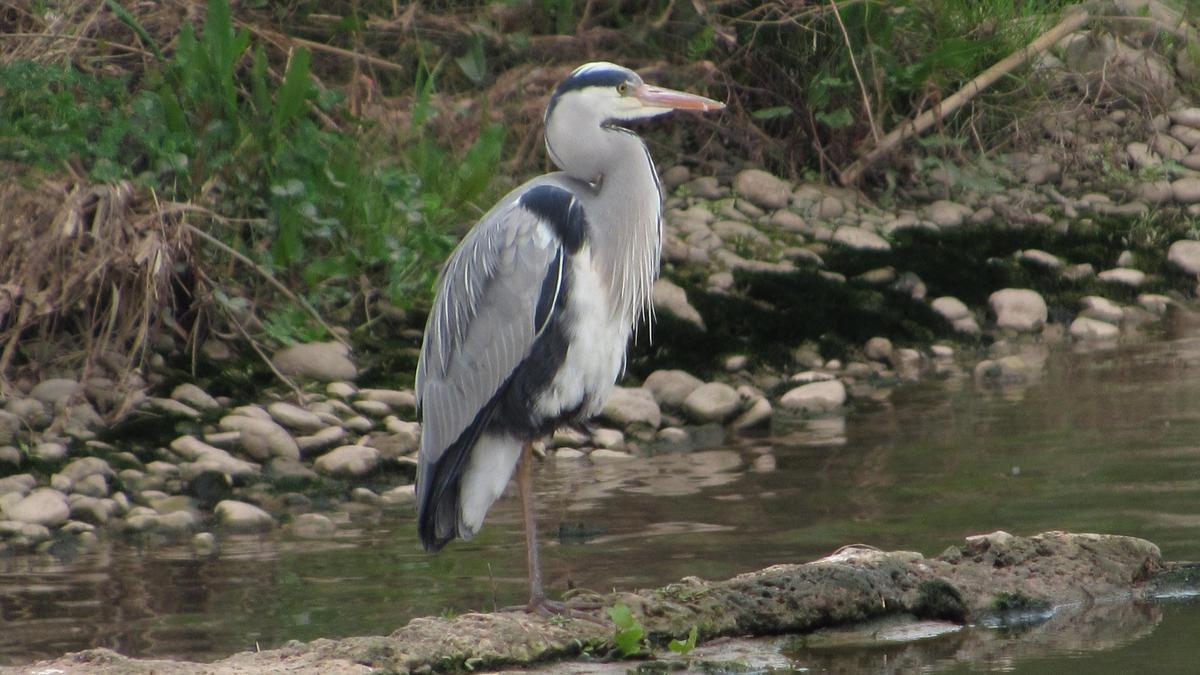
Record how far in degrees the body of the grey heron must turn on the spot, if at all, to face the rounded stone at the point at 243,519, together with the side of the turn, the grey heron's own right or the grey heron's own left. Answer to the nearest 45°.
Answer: approximately 135° to the grey heron's own left

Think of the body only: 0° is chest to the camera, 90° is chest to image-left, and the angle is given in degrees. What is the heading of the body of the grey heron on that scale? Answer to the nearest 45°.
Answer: approximately 270°

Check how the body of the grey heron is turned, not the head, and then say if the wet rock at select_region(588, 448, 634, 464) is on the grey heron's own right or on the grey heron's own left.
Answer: on the grey heron's own left

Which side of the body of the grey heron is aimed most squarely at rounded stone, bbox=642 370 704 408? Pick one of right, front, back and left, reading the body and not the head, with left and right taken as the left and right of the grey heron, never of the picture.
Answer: left

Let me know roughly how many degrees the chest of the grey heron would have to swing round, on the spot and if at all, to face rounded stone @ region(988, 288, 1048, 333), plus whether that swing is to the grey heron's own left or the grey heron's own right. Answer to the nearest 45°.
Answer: approximately 45° to the grey heron's own left

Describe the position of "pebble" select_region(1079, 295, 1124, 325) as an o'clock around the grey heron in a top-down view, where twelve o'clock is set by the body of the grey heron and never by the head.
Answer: The pebble is roughly at 10 o'clock from the grey heron.

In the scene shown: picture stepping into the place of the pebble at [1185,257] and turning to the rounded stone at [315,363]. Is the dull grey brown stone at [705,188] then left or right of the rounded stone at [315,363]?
right

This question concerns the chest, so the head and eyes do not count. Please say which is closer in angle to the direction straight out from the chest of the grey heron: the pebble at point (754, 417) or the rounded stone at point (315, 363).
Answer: the pebble

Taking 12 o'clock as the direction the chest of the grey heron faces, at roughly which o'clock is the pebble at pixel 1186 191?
The pebble is roughly at 10 o'clock from the grey heron.

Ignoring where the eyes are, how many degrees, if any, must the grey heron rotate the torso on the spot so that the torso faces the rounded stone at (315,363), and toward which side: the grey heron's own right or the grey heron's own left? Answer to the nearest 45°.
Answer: approximately 90° to the grey heron's own left

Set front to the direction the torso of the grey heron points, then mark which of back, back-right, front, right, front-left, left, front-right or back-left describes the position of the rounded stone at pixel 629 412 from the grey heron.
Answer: left

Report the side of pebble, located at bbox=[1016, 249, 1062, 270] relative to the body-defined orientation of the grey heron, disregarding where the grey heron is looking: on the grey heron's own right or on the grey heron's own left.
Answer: on the grey heron's own left

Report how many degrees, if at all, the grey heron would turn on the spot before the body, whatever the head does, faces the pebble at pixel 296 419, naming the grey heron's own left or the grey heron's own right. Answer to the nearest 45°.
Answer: approximately 135° to the grey heron's own left

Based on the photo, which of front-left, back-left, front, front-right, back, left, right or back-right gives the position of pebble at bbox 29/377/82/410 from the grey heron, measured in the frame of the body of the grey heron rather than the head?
back-left

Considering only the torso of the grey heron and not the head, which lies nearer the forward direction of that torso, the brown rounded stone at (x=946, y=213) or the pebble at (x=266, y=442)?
the brown rounded stone

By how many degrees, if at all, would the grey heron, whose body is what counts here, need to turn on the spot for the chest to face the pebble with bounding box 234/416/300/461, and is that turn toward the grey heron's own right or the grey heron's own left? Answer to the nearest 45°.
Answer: approximately 135° to the grey heron's own left

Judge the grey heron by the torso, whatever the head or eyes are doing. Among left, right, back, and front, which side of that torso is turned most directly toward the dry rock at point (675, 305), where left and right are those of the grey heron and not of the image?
left
